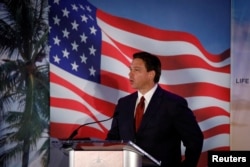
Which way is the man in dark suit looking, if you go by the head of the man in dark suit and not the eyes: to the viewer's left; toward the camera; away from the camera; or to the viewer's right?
to the viewer's left

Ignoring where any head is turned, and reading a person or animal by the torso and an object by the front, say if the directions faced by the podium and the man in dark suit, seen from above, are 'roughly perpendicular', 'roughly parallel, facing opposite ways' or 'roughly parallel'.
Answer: roughly parallel

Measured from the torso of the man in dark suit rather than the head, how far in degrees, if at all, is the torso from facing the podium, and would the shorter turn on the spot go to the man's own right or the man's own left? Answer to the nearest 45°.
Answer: approximately 45° to the man's own left

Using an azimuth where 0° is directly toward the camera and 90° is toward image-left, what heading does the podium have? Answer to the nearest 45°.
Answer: approximately 45°
